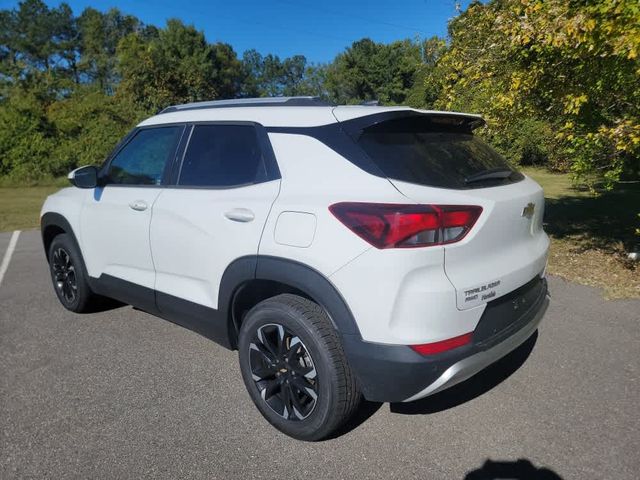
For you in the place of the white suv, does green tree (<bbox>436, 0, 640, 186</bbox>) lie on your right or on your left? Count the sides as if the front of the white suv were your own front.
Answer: on your right

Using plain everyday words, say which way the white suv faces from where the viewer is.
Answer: facing away from the viewer and to the left of the viewer
